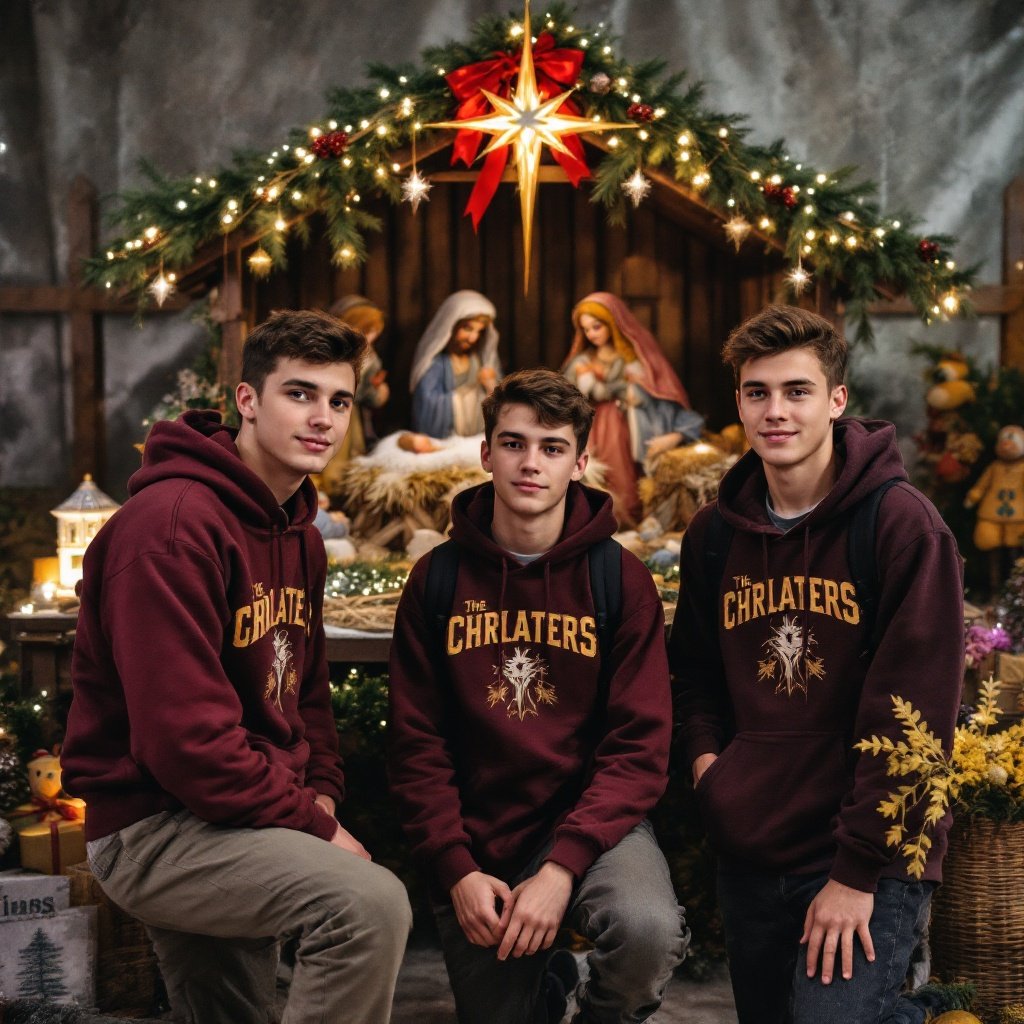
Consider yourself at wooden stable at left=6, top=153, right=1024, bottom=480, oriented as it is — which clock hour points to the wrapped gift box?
The wrapped gift box is roughly at 1 o'clock from the wooden stable.

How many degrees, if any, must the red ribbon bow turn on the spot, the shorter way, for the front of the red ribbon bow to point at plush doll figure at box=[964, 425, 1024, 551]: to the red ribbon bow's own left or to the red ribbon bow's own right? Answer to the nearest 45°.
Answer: approximately 135° to the red ribbon bow's own left

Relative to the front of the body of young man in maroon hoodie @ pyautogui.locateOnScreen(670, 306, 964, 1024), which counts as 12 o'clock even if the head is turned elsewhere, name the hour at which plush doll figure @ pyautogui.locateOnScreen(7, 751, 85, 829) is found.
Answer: The plush doll figure is roughly at 2 o'clock from the young man in maroon hoodie.

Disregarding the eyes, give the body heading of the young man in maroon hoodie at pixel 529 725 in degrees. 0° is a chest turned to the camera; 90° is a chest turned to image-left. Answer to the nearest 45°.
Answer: approximately 0°

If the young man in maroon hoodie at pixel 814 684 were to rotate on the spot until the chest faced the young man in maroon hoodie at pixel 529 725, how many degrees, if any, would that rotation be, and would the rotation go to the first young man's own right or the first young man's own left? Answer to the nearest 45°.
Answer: approximately 45° to the first young man's own right

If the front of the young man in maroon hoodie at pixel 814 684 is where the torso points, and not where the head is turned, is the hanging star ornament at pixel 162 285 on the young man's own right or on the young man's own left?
on the young man's own right

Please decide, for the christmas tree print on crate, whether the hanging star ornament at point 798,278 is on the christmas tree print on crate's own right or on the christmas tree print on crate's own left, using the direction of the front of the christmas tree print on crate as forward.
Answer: on the christmas tree print on crate's own left

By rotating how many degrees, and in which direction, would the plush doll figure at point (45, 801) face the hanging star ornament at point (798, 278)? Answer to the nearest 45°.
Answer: approximately 90° to its left

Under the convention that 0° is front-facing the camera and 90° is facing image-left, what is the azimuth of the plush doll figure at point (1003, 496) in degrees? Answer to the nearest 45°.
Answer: approximately 0°
